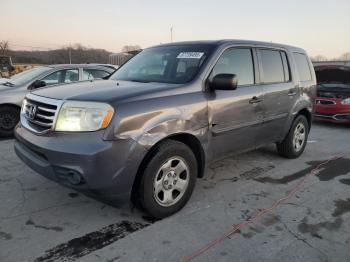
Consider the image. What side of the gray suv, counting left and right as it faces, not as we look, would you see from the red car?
back

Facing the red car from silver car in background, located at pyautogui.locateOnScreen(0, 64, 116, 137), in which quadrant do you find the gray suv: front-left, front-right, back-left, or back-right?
front-right

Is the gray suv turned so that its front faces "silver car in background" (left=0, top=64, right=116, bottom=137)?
no

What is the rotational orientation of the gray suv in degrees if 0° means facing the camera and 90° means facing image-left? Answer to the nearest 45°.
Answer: approximately 45°

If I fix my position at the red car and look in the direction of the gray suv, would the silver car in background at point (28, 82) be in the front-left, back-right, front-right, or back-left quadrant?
front-right
